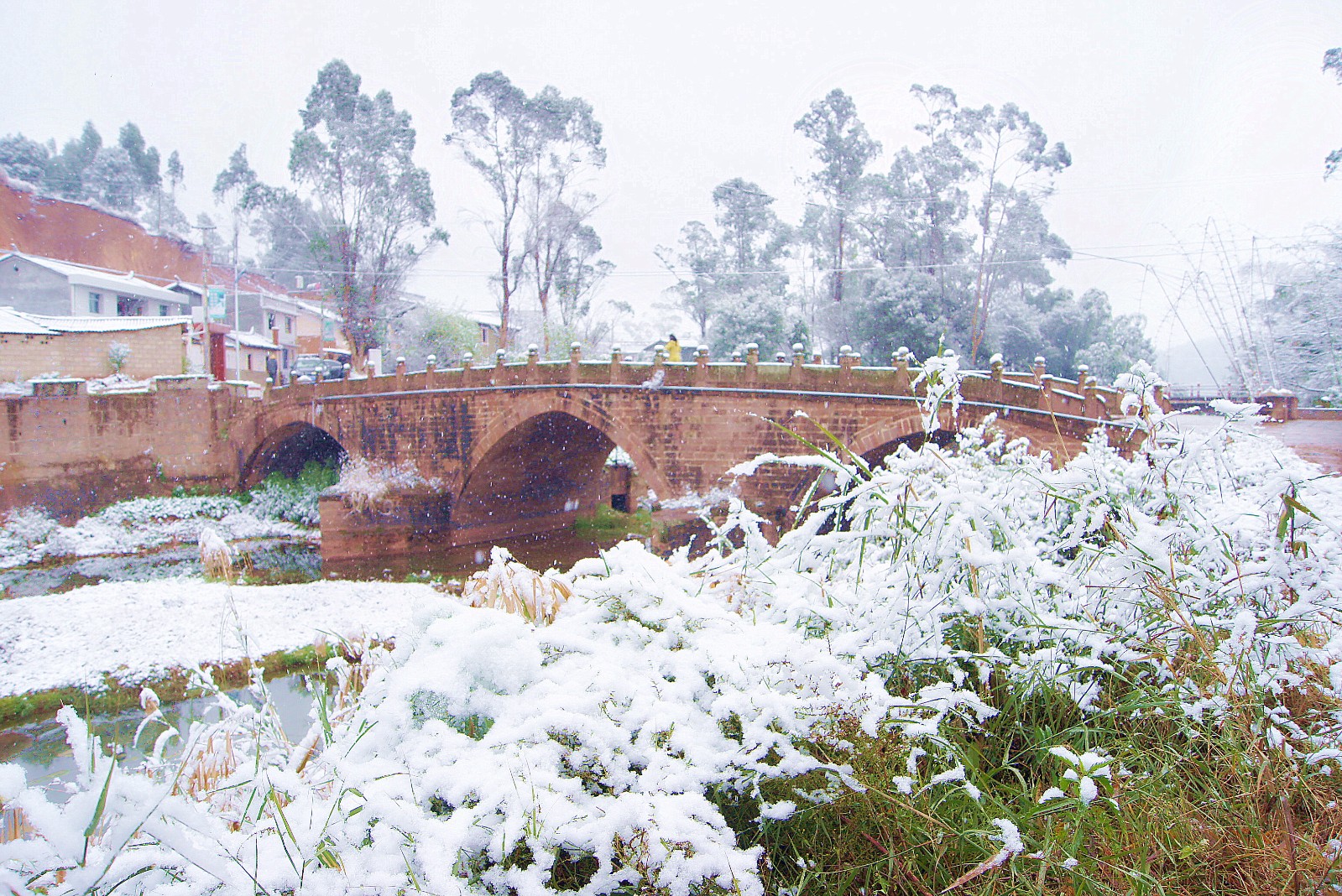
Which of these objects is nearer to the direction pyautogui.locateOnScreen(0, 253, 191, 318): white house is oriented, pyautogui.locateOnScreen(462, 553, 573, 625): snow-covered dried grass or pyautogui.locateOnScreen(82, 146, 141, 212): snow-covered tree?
the snow-covered dried grass

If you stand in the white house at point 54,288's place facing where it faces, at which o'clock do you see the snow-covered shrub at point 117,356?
The snow-covered shrub is roughly at 1 o'clock from the white house.

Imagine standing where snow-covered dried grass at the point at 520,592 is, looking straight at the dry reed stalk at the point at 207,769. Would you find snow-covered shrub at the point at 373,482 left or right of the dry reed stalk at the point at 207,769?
right

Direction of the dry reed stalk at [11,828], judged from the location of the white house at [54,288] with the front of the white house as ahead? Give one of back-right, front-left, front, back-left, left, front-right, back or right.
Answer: front-right

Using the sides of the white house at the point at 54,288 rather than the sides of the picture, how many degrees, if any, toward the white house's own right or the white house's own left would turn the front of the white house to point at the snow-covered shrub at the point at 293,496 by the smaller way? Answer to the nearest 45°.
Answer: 0° — it already faces it

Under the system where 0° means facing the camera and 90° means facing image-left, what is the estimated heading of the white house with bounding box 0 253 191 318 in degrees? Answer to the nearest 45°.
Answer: approximately 315°

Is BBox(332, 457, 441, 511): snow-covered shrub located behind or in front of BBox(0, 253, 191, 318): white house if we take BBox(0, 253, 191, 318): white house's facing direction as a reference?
in front

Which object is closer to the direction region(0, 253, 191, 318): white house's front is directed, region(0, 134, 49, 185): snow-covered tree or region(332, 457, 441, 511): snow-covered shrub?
the snow-covered shrub

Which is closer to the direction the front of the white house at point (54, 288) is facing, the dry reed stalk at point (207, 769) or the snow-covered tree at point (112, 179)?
the dry reed stalk

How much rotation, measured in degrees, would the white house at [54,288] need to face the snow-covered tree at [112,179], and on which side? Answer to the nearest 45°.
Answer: approximately 135° to its left

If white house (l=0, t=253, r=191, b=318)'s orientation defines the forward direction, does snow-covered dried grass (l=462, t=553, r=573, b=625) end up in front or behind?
in front
